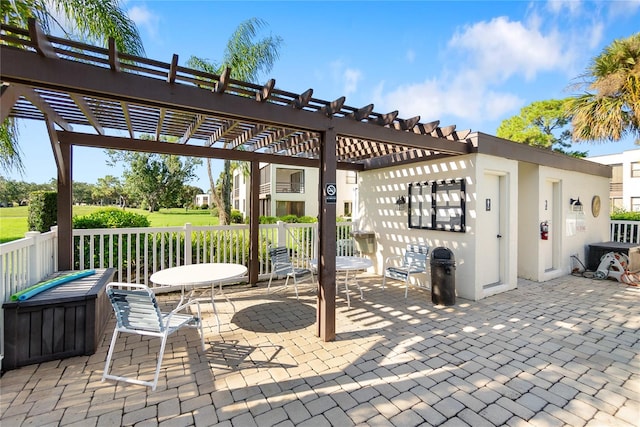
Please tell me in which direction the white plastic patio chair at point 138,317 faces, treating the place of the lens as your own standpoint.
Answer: facing away from the viewer and to the right of the viewer

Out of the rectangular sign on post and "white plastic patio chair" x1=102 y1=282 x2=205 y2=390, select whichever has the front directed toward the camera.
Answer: the rectangular sign on post

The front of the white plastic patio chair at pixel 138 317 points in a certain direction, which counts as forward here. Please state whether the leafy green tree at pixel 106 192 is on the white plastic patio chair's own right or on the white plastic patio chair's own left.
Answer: on the white plastic patio chair's own left

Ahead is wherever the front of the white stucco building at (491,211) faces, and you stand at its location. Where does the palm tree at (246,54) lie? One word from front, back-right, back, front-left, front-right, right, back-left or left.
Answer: back-right

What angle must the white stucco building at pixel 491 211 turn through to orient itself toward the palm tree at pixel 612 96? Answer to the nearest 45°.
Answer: approximately 90° to its left

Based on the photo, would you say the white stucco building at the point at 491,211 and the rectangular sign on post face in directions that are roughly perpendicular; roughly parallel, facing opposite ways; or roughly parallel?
roughly parallel

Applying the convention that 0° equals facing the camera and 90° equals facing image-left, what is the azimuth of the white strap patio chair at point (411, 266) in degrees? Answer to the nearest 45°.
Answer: approximately 45°

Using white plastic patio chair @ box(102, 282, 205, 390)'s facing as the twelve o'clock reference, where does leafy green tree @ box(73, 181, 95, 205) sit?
The leafy green tree is roughly at 10 o'clock from the white plastic patio chair.

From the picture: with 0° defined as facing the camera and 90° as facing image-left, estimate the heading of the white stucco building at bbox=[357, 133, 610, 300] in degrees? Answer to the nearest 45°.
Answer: approximately 315°

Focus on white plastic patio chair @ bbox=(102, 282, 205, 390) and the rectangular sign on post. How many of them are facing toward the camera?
1

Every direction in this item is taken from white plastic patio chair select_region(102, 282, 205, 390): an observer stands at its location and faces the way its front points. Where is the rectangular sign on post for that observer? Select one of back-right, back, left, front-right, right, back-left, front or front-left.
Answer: front-right

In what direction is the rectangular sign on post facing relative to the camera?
toward the camera

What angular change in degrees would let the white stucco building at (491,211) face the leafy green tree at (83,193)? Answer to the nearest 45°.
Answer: approximately 135° to its right

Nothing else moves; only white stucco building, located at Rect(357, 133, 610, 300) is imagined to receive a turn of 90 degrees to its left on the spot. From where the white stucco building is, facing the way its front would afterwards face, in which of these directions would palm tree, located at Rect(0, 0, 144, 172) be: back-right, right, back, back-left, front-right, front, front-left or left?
back
